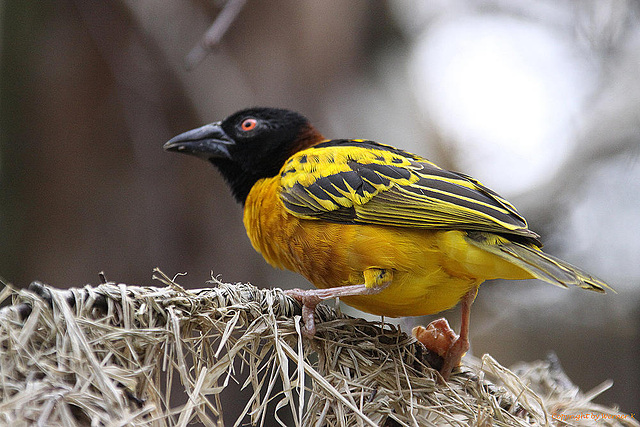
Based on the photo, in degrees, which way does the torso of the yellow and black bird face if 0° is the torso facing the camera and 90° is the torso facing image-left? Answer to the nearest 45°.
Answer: approximately 90°
